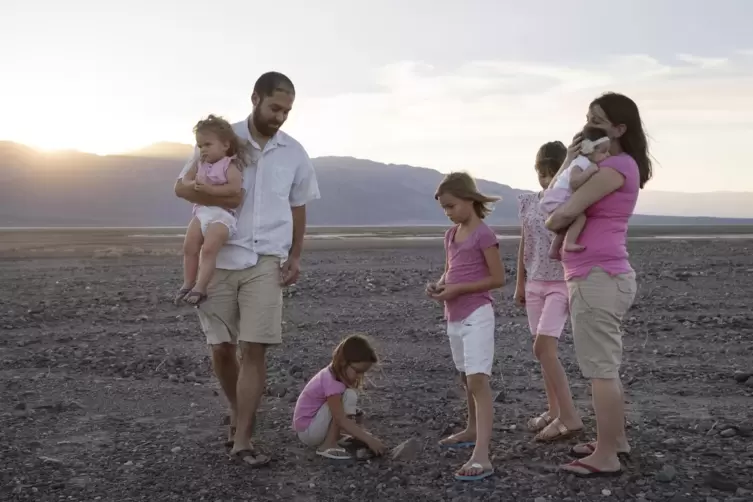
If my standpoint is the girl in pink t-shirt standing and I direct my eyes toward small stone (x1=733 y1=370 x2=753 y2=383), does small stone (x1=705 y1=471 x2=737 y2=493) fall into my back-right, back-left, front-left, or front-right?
front-right

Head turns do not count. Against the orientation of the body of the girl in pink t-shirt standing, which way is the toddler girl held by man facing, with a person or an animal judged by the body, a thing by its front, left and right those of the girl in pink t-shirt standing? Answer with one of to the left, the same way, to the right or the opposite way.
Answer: the same way

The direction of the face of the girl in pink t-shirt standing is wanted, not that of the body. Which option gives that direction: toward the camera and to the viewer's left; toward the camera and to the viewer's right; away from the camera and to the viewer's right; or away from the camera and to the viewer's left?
toward the camera and to the viewer's left

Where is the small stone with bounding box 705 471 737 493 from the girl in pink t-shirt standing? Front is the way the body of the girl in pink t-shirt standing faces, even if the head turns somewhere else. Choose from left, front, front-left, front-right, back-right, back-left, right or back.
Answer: back-left

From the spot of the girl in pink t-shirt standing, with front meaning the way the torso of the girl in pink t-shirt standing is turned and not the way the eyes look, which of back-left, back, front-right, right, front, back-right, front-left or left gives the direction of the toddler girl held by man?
front-right

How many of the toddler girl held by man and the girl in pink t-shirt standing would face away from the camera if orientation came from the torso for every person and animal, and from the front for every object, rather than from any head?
0

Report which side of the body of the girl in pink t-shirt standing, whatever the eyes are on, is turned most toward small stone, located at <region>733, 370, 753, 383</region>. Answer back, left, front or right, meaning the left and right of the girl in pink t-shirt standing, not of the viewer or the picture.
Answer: back

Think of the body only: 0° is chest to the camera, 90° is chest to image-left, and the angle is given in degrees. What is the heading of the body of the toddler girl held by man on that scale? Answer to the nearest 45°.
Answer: approximately 45°

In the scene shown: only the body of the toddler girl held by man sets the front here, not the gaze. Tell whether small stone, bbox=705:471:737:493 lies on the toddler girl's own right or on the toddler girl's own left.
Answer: on the toddler girl's own left

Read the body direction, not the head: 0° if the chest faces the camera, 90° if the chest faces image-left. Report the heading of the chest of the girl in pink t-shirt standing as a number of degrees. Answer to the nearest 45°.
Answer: approximately 45°

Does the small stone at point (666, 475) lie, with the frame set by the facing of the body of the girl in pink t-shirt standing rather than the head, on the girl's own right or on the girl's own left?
on the girl's own left

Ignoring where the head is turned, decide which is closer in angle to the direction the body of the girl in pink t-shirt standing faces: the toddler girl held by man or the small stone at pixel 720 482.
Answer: the toddler girl held by man
